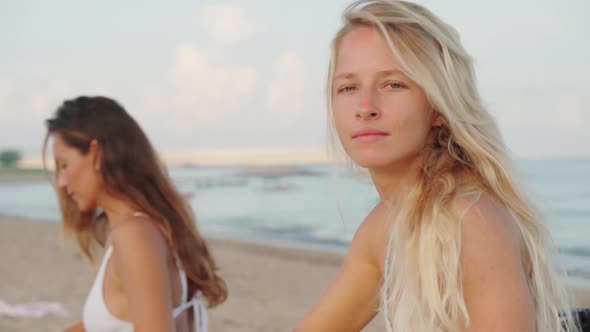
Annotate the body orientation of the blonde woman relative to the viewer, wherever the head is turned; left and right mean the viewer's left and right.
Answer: facing the viewer and to the left of the viewer
